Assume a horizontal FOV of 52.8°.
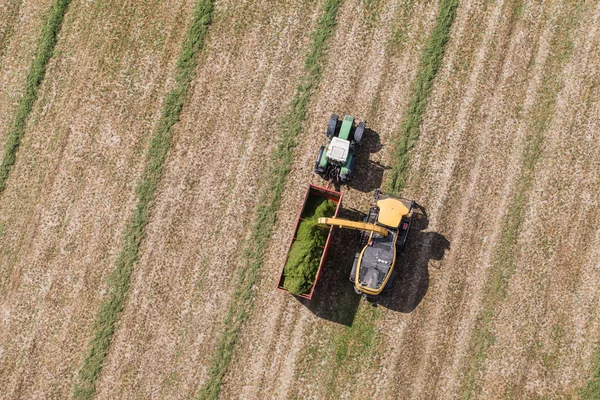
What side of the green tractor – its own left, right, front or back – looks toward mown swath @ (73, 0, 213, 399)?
left

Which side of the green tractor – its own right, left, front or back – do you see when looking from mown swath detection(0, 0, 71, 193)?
left

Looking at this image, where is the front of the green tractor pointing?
away from the camera

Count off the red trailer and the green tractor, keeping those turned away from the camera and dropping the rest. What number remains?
2

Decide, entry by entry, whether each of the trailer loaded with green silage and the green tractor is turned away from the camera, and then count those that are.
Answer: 2

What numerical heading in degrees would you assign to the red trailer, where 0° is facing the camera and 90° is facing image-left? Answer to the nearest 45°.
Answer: approximately 180°

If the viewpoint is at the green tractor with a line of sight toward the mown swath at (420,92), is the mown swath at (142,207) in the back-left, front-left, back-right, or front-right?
back-left
